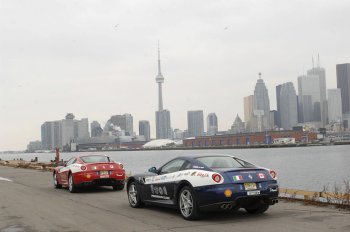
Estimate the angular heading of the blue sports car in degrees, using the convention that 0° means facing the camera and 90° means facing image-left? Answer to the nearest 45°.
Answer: approximately 135°

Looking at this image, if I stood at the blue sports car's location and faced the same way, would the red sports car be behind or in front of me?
in front
